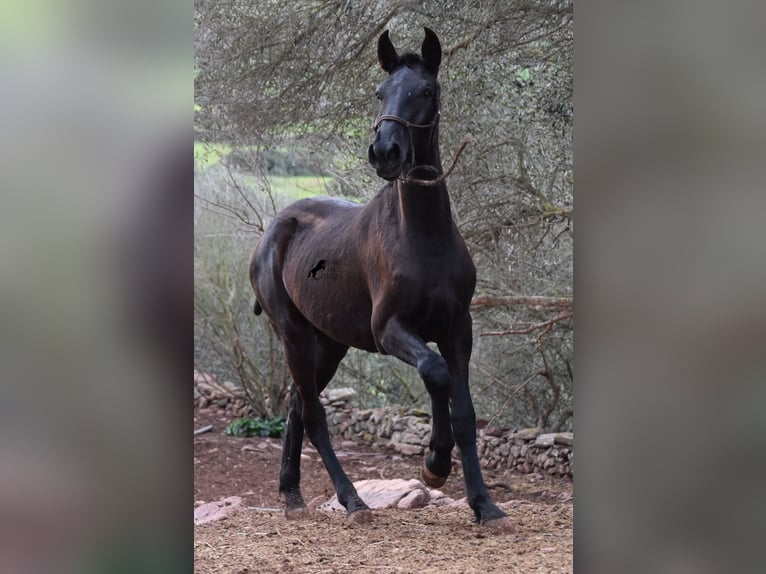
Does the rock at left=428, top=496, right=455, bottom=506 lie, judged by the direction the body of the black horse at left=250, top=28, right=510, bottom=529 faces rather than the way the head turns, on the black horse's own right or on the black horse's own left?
on the black horse's own left

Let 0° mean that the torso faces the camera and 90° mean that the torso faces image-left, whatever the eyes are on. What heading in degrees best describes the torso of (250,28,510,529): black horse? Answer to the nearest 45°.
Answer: approximately 315°

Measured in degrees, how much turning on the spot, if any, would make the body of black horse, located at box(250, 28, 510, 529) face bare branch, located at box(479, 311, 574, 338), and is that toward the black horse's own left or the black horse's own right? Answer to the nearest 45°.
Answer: approximately 90° to the black horse's own left

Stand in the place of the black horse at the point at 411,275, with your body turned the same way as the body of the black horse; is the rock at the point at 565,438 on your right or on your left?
on your left

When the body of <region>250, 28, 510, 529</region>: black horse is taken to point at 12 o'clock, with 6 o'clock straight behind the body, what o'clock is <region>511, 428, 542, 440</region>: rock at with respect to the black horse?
The rock is roughly at 8 o'clock from the black horse.

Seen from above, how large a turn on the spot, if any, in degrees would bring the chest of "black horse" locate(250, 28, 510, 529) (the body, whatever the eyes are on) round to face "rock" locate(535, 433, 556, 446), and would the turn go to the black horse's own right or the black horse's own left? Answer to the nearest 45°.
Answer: approximately 90° to the black horse's own left

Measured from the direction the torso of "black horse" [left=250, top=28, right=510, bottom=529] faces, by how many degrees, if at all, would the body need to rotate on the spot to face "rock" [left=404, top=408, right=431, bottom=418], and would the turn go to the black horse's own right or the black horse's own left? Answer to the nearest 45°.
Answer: approximately 135° to the black horse's own left
